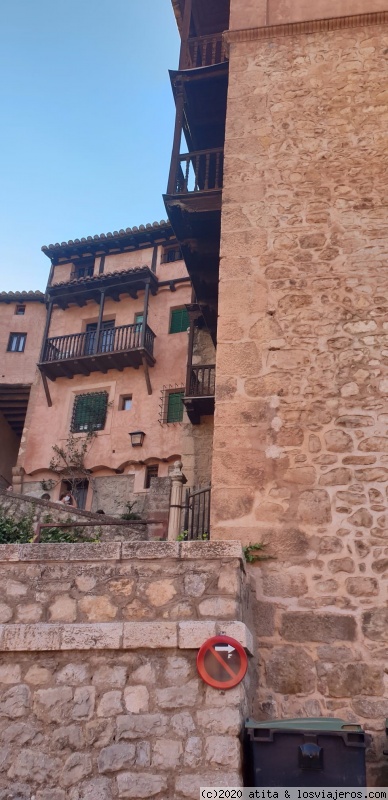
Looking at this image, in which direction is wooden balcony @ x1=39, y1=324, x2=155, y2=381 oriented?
toward the camera

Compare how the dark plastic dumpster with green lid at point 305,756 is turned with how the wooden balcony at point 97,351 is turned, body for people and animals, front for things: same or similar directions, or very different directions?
same or similar directions

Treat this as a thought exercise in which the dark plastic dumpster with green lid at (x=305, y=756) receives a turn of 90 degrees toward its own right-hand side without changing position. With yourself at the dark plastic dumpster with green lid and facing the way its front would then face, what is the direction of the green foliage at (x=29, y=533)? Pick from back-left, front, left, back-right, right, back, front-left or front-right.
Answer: front-right

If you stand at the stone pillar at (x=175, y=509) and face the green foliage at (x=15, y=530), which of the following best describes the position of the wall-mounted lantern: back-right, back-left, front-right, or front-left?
front-right

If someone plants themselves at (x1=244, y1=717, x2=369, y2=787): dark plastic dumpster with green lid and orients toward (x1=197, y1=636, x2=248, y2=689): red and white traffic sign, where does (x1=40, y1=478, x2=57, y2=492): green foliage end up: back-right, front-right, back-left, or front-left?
front-right

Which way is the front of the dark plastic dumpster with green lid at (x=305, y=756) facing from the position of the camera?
facing the viewer

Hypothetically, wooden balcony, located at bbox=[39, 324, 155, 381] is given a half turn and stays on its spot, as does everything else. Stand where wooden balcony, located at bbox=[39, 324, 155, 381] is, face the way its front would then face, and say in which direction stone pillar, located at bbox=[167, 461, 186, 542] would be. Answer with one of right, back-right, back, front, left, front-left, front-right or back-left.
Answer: back

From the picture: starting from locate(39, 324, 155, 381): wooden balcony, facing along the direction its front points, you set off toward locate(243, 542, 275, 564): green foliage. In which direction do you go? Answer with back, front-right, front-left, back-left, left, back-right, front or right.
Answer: front

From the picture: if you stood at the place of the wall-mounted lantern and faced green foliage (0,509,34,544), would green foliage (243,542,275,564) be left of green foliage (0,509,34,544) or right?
left

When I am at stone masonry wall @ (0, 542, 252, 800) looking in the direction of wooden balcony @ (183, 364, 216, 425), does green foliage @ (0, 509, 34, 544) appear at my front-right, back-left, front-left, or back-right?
front-left

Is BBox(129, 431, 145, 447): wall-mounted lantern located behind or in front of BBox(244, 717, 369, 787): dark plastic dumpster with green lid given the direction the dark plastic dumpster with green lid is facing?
behind

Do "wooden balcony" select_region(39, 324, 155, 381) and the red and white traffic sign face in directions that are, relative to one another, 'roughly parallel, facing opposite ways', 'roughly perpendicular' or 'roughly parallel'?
roughly parallel
